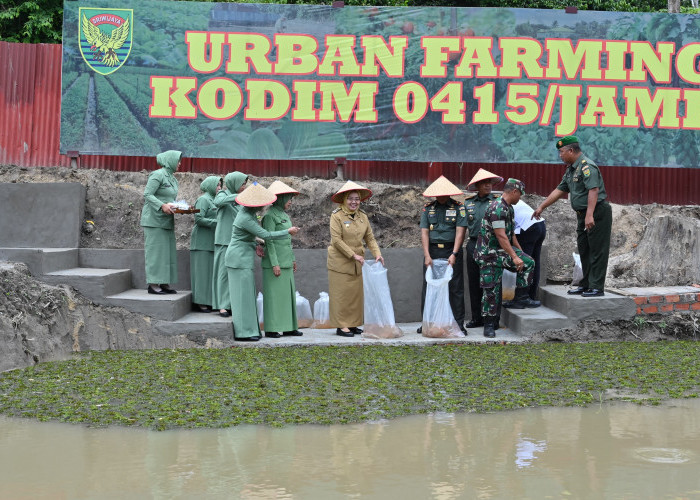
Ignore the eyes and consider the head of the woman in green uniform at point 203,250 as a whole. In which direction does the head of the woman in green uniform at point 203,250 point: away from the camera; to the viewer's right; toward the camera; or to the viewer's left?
to the viewer's right

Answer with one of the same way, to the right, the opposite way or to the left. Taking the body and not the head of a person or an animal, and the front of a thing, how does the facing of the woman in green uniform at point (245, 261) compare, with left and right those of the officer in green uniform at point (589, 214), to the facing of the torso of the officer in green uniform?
the opposite way

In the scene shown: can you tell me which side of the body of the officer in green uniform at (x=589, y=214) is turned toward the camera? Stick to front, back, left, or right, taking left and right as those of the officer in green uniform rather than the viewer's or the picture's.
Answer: left

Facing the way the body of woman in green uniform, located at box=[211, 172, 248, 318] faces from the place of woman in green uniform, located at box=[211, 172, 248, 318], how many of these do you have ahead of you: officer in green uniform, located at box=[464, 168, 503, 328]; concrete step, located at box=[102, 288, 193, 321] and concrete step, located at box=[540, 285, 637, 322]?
2

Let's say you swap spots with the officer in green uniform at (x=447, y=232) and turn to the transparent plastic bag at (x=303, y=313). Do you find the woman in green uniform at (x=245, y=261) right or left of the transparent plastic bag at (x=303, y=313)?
left

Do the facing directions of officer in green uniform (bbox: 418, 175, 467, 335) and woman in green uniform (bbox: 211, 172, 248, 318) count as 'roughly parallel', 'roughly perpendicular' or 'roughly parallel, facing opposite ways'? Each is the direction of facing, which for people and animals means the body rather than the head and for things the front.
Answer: roughly perpendicular

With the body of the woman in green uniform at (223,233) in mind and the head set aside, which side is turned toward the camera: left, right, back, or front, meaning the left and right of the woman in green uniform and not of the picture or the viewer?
right

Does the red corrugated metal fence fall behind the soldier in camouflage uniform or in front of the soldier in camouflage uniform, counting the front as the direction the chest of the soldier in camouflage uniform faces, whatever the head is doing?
behind

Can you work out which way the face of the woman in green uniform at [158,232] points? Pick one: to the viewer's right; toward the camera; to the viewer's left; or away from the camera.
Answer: to the viewer's right

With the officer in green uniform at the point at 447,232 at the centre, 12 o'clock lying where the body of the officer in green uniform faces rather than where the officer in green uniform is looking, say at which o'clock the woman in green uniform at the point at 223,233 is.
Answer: The woman in green uniform is roughly at 3 o'clock from the officer in green uniform.

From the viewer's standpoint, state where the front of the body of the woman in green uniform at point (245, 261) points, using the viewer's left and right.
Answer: facing to the right of the viewer

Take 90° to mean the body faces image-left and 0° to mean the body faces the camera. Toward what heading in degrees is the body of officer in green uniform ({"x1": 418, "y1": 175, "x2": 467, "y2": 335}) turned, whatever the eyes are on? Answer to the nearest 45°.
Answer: approximately 0°
